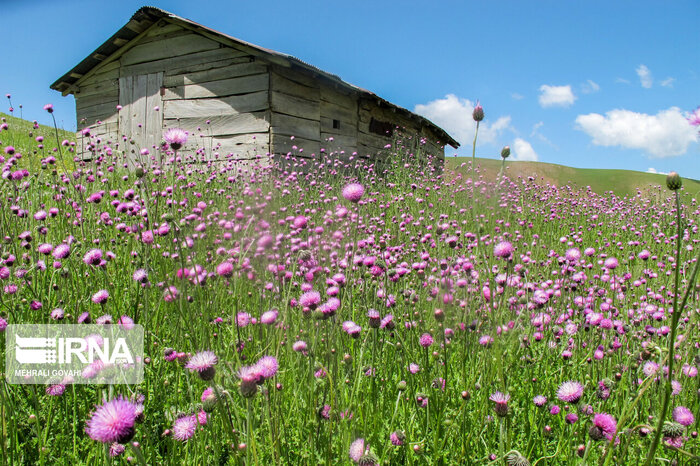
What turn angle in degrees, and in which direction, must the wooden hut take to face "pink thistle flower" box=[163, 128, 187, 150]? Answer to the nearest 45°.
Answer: approximately 45° to its left

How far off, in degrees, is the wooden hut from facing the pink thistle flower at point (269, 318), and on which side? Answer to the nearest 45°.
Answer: approximately 45° to its left

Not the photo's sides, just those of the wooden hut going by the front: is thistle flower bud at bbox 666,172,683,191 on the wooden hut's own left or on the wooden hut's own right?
on the wooden hut's own left

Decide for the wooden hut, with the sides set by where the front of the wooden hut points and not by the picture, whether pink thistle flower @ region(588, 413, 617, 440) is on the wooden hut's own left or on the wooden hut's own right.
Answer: on the wooden hut's own left

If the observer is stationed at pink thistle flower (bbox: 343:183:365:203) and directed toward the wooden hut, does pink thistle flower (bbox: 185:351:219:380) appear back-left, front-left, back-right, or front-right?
back-left

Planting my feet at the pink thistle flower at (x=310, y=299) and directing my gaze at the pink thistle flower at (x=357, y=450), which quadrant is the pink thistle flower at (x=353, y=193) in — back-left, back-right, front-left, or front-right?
back-left

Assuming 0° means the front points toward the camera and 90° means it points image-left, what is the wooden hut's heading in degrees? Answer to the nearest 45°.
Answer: approximately 45°

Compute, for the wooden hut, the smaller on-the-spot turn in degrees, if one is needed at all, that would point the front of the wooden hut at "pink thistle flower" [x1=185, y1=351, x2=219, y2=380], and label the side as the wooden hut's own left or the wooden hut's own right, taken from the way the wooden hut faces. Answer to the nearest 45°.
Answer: approximately 45° to the wooden hut's own left

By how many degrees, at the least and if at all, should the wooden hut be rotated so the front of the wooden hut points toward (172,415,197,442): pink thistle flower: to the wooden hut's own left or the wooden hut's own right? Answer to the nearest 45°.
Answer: approximately 45° to the wooden hut's own left

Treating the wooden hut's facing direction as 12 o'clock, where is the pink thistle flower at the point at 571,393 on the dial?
The pink thistle flower is roughly at 10 o'clock from the wooden hut.

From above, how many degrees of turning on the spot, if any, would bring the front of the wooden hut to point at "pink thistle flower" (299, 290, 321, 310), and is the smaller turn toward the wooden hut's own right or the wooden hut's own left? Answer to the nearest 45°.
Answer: approximately 45° to the wooden hut's own left
